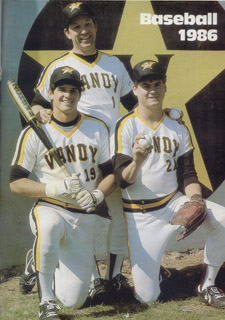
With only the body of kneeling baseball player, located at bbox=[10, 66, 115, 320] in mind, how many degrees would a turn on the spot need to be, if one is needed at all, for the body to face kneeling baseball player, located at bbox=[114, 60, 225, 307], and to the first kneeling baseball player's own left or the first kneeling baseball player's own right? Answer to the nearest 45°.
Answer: approximately 90° to the first kneeling baseball player's own left

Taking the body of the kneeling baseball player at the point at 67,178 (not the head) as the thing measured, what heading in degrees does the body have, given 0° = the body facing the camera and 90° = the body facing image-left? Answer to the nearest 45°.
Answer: approximately 0°

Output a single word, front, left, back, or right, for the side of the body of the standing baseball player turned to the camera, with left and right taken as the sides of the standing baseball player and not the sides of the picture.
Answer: front

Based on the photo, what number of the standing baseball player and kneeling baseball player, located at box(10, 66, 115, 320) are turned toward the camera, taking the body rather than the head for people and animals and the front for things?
2
